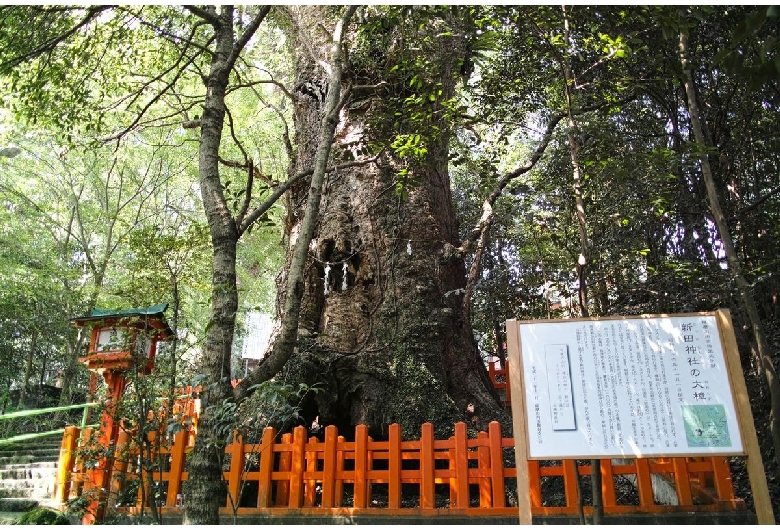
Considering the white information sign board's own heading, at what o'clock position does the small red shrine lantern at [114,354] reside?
The small red shrine lantern is roughly at 3 o'clock from the white information sign board.

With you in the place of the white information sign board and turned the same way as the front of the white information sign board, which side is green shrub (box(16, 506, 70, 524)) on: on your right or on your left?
on your right

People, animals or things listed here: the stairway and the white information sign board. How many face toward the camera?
2

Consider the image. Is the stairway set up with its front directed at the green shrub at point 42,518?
yes

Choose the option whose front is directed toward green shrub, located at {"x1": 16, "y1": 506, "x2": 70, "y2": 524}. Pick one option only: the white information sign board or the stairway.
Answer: the stairway
